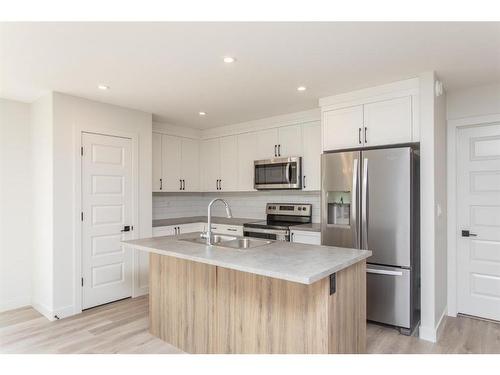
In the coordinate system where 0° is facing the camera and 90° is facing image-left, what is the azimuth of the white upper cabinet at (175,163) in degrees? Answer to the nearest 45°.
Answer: approximately 315°

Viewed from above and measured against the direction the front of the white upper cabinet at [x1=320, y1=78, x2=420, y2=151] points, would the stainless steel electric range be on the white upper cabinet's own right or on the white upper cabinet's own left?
on the white upper cabinet's own right

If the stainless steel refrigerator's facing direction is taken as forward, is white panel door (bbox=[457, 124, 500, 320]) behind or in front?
behind
